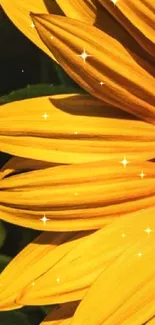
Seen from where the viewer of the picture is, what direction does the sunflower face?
facing the viewer
